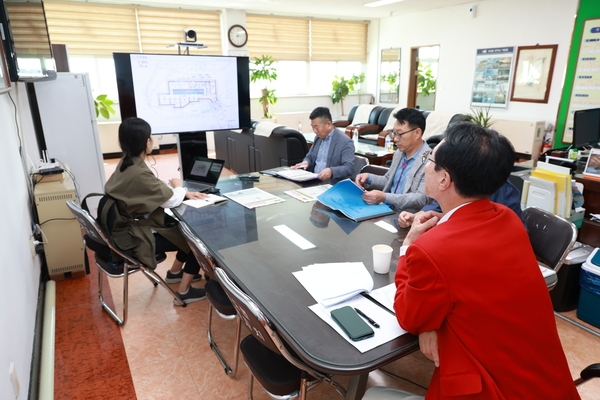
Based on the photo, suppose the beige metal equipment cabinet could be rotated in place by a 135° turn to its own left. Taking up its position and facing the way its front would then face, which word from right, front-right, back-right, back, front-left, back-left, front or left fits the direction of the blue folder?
right

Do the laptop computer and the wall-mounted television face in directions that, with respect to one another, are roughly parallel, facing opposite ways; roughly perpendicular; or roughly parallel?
roughly perpendicular

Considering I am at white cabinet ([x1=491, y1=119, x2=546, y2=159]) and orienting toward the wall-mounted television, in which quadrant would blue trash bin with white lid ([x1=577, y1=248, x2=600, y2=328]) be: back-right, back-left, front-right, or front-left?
front-left

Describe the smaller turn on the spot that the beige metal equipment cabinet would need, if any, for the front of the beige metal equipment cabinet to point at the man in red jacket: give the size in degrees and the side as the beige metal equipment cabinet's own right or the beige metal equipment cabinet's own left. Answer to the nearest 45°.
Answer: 0° — it already faces them

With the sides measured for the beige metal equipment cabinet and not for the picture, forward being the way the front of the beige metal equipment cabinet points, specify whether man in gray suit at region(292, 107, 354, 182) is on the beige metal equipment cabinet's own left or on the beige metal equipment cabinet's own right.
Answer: on the beige metal equipment cabinet's own left

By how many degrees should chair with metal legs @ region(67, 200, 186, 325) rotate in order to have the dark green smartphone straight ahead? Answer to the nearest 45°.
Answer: approximately 90° to its right

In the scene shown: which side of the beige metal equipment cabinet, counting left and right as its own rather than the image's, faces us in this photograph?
front

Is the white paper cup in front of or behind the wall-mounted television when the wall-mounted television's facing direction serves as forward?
in front

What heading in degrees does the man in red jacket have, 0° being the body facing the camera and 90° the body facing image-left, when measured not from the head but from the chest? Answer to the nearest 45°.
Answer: approximately 135°

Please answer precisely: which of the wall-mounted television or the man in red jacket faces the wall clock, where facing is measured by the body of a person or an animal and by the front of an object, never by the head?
the man in red jacket

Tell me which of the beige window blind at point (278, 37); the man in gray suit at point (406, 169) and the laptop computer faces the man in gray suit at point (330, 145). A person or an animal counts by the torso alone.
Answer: the beige window blind

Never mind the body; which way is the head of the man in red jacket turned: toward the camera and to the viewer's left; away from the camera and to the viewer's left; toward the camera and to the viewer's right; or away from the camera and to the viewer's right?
away from the camera and to the viewer's left

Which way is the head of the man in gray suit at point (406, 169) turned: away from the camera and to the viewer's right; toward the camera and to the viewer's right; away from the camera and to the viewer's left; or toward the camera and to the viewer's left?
toward the camera and to the viewer's left

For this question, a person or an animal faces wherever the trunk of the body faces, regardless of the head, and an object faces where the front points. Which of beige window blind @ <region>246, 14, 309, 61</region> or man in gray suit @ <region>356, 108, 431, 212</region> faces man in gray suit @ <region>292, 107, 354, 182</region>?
the beige window blind

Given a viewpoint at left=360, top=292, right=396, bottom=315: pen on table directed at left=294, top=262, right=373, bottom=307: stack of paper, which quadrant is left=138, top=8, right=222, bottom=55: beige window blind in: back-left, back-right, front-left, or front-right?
front-right

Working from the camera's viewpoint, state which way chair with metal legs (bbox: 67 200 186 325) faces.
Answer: facing away from the viewer and to the right of the viewer

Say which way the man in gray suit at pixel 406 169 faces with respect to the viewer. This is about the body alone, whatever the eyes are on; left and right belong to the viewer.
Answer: facing the viewer and to the left of the viewer
